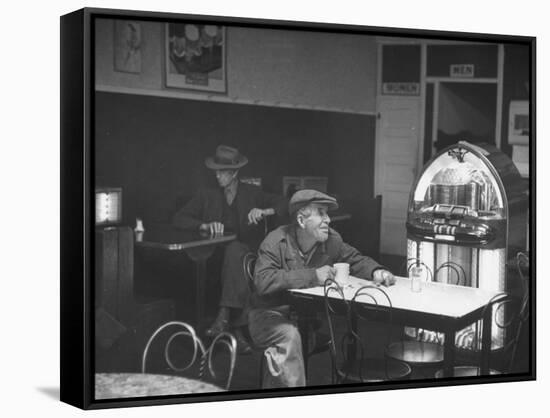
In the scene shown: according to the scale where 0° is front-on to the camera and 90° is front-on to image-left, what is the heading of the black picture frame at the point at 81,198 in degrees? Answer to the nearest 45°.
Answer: approximately 315°
